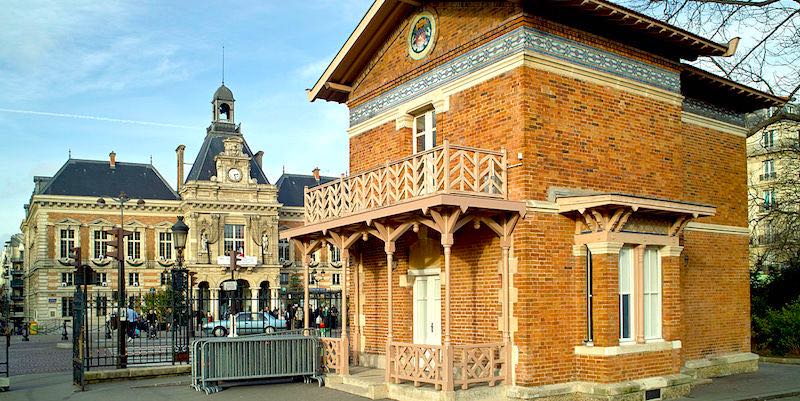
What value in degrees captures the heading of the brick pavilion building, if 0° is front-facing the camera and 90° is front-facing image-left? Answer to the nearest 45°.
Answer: approximately 45°

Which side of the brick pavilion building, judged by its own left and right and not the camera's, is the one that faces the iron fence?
front

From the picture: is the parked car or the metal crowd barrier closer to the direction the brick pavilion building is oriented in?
the metal crowd barrier

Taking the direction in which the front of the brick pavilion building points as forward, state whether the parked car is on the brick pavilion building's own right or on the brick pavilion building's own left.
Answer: on the brick pavilion building's own right

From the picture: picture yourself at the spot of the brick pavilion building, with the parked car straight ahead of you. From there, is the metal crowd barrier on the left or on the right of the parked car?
left
